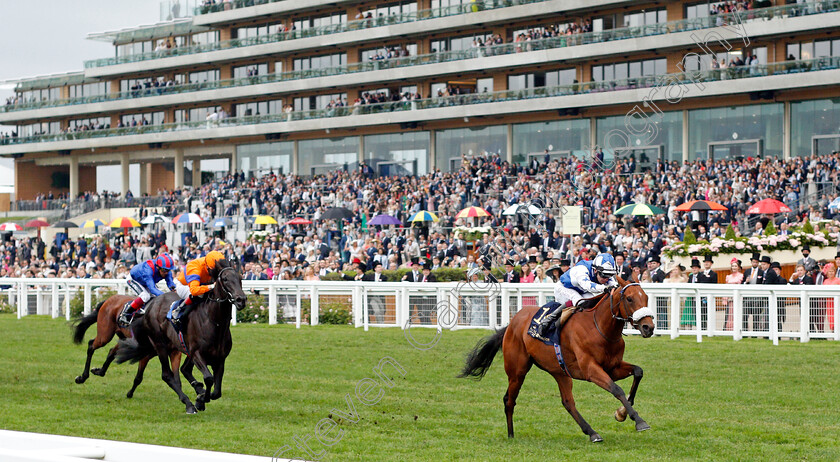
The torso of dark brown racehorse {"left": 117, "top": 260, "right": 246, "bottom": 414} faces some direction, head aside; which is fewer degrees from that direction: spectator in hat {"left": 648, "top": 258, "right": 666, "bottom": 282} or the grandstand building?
the spectator in hat

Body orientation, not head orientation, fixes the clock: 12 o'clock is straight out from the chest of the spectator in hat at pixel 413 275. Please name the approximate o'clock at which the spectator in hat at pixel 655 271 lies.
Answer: the spectator in hat at pixel 655 271 is roughly at 10 o'clock from the spectator in hat at pixel 413 275.

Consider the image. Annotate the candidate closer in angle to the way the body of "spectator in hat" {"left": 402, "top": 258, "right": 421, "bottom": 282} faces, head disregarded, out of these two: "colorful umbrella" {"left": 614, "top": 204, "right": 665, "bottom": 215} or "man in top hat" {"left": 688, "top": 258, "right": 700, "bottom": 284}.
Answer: the man in top hat

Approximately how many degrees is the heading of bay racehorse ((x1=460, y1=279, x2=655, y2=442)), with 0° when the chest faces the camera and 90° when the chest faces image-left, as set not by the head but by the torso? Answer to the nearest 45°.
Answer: approximately 315°

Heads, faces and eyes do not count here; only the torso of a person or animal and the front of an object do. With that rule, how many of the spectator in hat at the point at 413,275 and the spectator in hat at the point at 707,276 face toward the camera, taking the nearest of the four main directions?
2

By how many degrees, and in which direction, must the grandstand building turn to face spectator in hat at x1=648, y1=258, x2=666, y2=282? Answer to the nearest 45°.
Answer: approximately 45° to its left

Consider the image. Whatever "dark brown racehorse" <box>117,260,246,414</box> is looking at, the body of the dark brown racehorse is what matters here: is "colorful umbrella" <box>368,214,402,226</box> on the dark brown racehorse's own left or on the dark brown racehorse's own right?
on the dark brown racehorse's own left

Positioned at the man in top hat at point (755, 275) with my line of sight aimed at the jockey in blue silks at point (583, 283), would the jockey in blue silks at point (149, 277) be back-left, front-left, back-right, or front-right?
front-right

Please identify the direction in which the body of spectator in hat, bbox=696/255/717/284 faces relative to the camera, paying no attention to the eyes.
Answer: toward the camera

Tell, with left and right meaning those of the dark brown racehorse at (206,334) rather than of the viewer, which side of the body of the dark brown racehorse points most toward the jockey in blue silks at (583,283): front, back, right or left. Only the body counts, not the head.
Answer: front

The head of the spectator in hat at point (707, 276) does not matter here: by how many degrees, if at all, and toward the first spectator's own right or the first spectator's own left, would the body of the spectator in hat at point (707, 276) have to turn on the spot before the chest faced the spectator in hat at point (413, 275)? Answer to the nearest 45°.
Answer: approximately 90° to the first spectator's own right

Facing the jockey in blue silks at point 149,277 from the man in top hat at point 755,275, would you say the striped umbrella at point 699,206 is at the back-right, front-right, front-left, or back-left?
back-right
